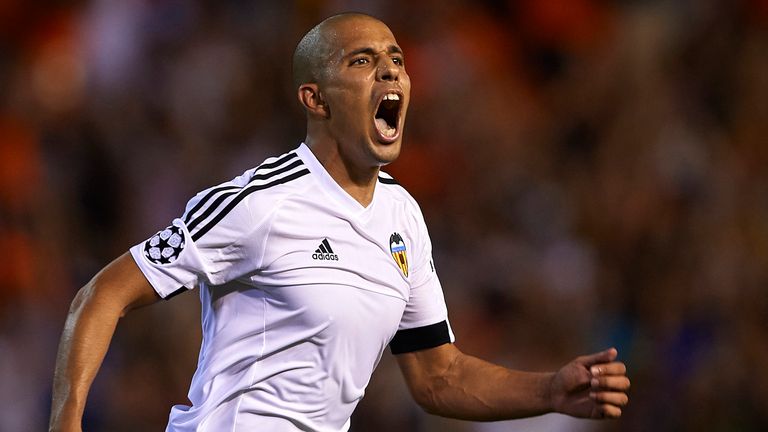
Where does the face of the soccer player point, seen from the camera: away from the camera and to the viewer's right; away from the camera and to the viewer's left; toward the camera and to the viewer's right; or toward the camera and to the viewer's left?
toward the camera and to the viewer's right

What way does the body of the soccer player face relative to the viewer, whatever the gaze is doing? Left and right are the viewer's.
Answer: facing the viewer and to the right of the viewer
